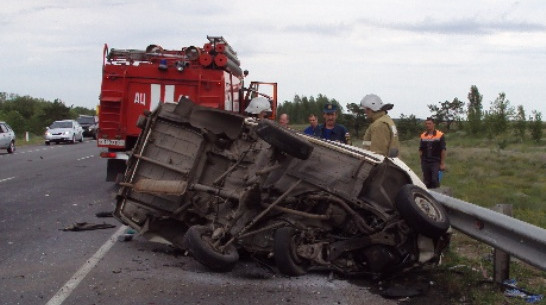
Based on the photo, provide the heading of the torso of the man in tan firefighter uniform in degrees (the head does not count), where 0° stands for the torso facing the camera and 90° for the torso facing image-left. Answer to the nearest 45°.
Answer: approximately 90°

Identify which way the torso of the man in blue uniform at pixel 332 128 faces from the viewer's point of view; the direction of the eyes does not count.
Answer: toward the camera

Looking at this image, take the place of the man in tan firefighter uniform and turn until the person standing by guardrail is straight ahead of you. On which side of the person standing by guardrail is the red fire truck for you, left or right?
left

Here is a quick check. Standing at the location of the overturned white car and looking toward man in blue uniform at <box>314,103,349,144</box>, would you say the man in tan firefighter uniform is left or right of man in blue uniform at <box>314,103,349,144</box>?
right

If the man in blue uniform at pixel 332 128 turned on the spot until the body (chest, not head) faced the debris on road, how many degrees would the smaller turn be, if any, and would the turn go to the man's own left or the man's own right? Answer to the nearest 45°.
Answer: approximately 90° to the man's own right

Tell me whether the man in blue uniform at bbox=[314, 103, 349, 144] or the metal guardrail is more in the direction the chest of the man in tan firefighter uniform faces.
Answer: the man in blue uniform

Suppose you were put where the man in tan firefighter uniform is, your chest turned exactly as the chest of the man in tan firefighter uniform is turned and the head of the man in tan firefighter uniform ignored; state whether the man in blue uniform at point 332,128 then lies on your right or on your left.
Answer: on your right

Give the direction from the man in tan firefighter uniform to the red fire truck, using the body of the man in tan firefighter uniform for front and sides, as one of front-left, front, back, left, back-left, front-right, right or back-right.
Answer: front-right

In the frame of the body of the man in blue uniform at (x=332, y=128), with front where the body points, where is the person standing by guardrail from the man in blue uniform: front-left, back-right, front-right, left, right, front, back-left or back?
back-left
